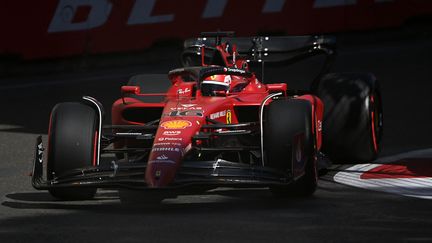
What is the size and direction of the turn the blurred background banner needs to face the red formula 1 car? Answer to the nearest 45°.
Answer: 0° — it already faces it

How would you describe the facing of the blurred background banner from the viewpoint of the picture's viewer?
facing the viewer
